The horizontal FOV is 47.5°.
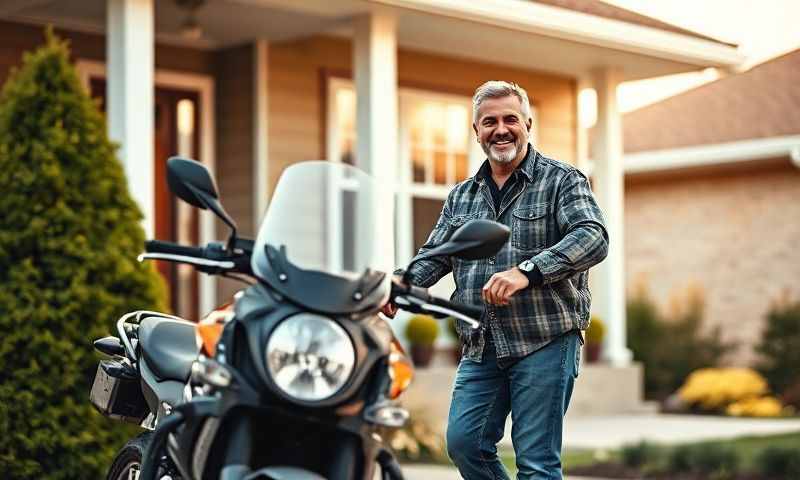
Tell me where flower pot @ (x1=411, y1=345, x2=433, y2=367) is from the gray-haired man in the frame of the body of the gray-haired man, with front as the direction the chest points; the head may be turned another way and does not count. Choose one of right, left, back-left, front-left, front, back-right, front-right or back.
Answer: back-right

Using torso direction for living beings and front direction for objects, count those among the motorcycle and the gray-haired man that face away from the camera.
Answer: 0

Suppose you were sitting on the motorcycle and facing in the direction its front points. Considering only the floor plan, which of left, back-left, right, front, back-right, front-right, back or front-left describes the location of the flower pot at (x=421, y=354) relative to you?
back-left

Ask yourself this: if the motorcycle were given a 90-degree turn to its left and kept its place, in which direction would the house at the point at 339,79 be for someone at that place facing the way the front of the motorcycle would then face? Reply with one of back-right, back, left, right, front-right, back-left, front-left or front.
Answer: front-left

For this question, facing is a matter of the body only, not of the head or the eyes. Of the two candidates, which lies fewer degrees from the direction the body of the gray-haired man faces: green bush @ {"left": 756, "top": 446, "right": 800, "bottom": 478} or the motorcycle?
the motorcycle

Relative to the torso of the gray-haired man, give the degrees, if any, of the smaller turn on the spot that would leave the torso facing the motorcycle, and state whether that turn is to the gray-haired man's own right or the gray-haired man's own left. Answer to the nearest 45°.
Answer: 0° — they already face it

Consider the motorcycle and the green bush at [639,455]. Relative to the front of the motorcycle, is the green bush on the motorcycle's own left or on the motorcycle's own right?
on the motorcycle's own left
